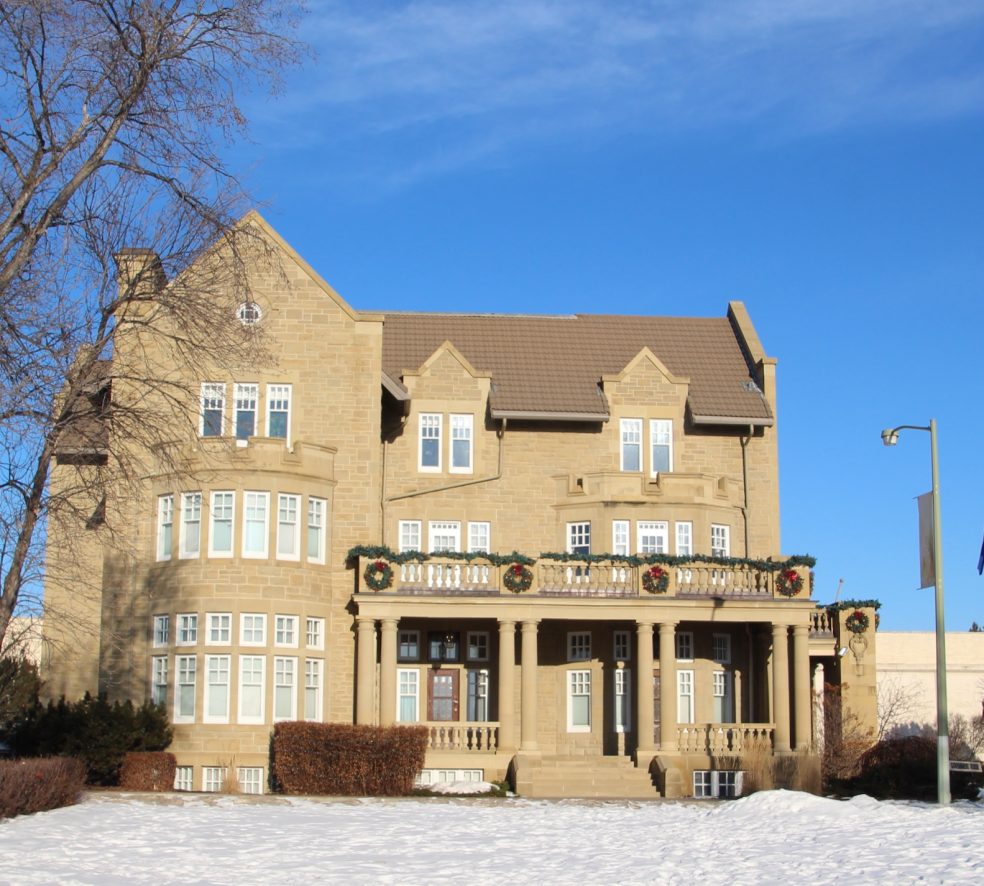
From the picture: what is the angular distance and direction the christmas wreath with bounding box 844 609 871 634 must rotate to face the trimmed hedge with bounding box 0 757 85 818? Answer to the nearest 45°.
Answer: approximately 45° to its right

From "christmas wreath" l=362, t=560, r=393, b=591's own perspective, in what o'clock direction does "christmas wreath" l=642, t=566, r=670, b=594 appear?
"christmas wreath" l=642, t=566, r=670, b=594 is roughly at 9 o'clock from "christmas wreath" l=362, t=560, r=393, b=591.

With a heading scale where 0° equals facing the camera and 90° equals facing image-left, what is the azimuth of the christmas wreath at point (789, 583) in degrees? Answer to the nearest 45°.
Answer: approximately 0°

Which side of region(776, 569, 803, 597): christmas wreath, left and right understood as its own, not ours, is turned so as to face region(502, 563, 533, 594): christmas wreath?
right

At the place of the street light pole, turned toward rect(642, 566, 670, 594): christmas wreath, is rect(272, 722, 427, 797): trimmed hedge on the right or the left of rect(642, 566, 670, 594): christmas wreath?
left
